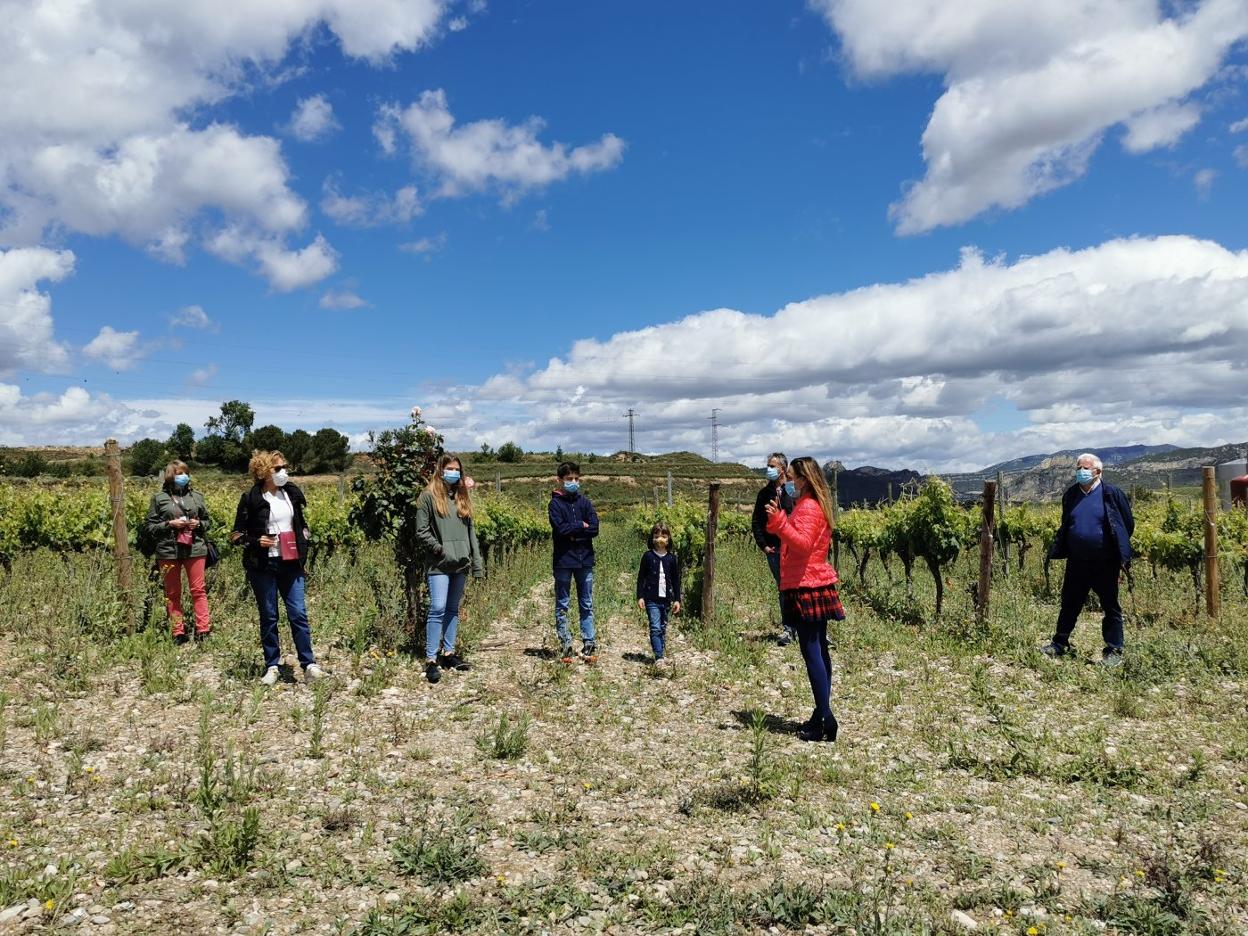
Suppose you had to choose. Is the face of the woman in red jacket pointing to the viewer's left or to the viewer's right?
to the viewer's left

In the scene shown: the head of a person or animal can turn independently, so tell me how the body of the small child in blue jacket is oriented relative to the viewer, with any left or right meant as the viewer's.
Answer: facing the viewer

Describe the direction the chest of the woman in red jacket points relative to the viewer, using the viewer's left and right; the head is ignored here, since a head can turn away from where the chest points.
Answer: facing to the left of the viewer

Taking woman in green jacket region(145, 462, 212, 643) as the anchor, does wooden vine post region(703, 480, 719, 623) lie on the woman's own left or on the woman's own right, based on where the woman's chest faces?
on the woman's own left

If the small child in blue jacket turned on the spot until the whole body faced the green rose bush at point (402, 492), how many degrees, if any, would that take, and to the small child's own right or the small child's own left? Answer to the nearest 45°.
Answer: approximately 90° to the small child's own right

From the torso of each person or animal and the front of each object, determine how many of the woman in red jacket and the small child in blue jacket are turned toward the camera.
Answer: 1

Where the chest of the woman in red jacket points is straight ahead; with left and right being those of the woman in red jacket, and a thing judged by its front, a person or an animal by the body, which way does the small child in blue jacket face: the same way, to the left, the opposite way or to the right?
to the left

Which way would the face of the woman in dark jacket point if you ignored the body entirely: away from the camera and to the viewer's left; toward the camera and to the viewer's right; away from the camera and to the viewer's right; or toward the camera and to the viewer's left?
toward the camera and to the viewer's right

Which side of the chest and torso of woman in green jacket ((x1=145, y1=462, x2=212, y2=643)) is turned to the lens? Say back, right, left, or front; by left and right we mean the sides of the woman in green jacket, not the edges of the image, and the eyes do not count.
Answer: front

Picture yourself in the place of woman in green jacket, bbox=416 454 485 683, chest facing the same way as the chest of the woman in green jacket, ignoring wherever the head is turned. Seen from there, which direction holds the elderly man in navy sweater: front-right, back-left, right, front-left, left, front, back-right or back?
front-left
